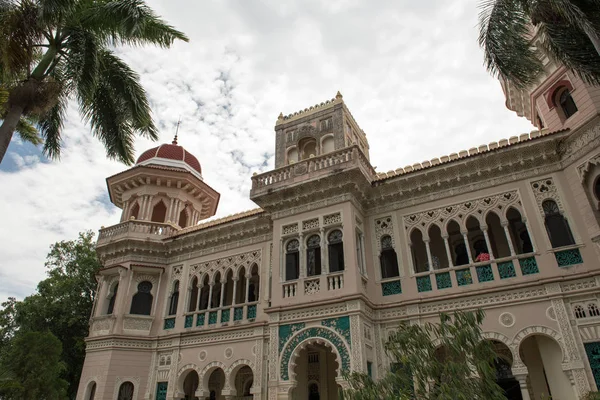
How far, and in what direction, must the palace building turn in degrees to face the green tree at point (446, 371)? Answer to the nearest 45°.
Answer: approximately 45° to its left

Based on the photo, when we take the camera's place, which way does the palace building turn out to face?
facing the viewer and to the left of the viewer

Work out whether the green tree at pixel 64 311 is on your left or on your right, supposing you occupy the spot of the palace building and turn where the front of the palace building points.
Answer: on your right

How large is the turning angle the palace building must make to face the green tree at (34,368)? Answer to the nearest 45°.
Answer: approximately 45° to its right
